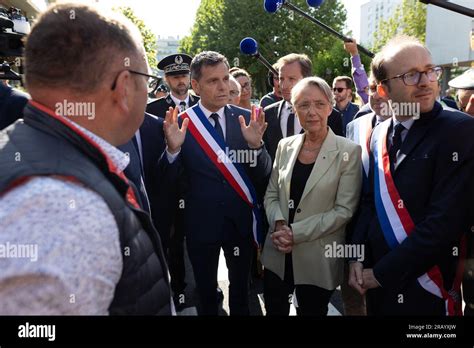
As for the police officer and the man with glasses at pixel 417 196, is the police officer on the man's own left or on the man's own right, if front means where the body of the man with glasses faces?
on the man's own right

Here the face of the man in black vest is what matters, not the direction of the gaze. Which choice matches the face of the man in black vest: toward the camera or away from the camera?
away from the camera

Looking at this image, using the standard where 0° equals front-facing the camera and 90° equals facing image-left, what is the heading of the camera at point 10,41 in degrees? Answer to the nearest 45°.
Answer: approximately 270°

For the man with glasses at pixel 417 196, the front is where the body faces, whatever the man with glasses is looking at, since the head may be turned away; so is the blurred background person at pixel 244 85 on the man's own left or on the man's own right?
on the man's own right

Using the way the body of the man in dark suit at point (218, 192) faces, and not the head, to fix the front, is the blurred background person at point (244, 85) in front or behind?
behind

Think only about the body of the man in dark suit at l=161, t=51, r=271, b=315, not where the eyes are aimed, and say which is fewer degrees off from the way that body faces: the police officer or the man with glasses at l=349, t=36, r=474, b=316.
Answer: the man with glasses

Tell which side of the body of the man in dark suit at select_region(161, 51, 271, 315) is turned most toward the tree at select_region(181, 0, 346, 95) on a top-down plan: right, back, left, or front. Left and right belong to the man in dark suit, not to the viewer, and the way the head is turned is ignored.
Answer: back

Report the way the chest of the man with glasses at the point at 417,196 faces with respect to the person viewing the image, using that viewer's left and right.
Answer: facing the viewer and to the left of the viewer

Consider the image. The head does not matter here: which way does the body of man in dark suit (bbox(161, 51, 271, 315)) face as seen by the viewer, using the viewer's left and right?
facing the viewer

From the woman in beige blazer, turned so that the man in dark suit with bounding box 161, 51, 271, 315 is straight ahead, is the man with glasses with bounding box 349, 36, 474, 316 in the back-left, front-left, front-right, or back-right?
back-left

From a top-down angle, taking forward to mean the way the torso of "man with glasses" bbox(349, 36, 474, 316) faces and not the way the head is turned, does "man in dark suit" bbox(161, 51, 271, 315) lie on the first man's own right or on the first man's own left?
on the first man's own right

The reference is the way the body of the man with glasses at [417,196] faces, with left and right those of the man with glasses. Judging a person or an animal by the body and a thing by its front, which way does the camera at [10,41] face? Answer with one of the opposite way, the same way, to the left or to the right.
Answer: the opposite way

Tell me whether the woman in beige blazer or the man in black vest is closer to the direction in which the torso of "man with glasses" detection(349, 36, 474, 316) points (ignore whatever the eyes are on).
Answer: the man in black vest
